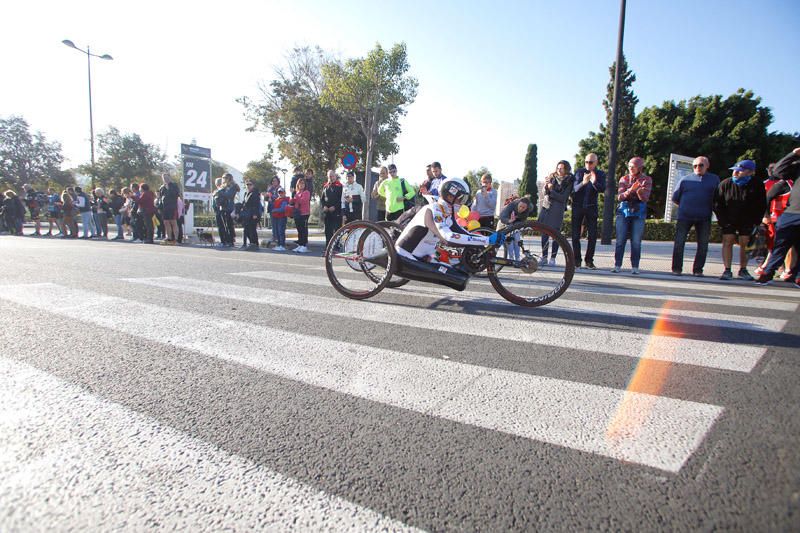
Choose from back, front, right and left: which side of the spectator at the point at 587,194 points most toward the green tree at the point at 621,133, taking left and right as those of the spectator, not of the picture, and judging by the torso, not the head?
back

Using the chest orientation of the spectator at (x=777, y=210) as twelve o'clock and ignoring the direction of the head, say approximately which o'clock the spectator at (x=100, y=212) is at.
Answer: the spectator at (x=100, y=212) is roughly at 1 o'clock from the spectator at (x=777, y=210).

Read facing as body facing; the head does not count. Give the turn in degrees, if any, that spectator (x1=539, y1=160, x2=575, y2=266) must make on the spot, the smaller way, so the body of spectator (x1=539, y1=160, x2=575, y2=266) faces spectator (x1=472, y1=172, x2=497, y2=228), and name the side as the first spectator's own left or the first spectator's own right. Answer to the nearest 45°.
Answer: approximately 90° to the first spectator's own right

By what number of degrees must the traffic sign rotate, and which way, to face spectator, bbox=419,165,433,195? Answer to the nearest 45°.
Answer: approximately 45° to its left

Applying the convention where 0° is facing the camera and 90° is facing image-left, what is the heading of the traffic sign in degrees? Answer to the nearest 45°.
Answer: approximately 0°

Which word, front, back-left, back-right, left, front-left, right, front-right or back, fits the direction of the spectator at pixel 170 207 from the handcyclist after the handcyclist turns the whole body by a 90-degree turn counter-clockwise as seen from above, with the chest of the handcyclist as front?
front-left

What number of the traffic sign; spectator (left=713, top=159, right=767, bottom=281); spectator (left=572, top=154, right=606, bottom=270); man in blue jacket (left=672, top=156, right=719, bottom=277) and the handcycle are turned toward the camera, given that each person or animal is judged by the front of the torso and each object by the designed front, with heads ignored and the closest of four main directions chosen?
4

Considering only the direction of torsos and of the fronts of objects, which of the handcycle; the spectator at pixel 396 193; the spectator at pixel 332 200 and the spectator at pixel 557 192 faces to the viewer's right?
the handcycle

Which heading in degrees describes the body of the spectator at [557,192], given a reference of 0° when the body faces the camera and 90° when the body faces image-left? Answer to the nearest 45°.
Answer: approximately 45°

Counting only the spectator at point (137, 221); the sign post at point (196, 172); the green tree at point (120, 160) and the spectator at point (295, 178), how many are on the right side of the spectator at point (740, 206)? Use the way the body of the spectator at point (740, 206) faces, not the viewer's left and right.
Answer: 4

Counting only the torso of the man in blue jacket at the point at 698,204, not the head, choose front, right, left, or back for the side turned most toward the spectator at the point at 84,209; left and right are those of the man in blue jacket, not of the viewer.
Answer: right
